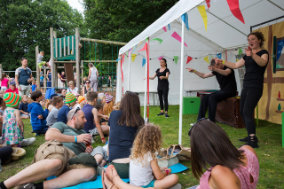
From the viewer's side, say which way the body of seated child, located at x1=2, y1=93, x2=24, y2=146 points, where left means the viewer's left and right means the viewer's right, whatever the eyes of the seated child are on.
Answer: facing away from the viewer and to the right of the viewer

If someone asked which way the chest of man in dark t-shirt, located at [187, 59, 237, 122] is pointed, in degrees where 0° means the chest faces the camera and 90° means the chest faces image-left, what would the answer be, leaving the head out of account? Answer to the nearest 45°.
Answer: approximately 45°

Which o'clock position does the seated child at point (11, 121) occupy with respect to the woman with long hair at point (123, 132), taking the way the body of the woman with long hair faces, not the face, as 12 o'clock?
The seated child is roughly at 10 o'clock from the woman with long hair.

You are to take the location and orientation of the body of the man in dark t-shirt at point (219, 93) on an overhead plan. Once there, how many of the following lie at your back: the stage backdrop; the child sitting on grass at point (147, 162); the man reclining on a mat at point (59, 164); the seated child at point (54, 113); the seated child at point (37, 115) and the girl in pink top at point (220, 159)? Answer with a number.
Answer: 1

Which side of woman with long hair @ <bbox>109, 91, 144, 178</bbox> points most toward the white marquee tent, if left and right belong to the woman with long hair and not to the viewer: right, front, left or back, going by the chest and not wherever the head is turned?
front

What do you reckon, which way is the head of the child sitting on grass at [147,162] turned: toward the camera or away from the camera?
away from the camera

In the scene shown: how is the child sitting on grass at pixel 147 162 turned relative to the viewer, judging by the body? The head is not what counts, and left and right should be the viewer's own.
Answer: facing away from the viewer and to the right of the viewer

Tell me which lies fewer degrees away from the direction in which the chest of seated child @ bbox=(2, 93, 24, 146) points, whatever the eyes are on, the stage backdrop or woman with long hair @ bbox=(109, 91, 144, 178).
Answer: the stage backdrop

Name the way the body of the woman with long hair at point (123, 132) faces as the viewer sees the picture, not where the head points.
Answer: away from the camera
